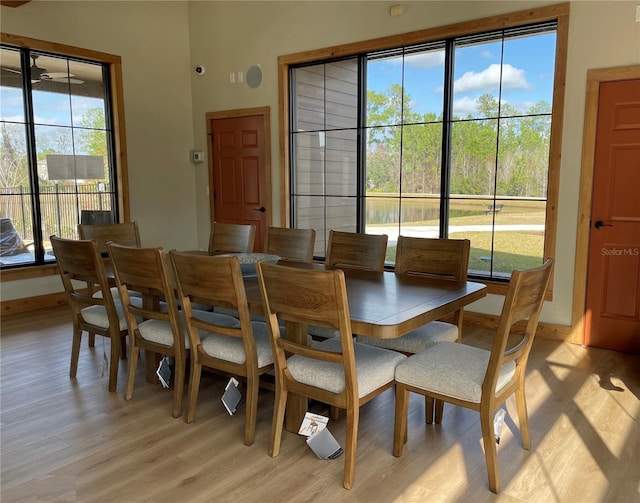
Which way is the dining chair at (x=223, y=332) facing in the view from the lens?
facing away from the viewer and to the right of the viewer

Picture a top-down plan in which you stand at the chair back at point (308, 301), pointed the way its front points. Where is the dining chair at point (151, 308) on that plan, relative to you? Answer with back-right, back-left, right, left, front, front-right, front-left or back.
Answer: left

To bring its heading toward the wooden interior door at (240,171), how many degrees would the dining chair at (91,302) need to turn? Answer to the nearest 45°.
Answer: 0° — it already faces it

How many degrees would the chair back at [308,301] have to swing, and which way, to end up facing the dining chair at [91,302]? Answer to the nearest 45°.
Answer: approximately 90° to its left

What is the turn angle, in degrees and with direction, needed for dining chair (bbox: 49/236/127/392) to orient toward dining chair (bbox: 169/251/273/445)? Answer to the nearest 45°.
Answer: approximately 90° to its right

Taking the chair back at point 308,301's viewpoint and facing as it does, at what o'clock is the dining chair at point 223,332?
The dining chair is roughly at 9 o'clock from the chair back.

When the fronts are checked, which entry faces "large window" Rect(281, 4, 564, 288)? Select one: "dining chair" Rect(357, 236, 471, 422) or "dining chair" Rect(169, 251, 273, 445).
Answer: "dining chair" Rect(169, 251, 273, 445)

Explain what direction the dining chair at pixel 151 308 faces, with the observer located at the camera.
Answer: facing away from the viewer and to the right of the viewer

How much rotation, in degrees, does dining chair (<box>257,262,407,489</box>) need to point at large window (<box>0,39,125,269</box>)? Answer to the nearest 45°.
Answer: approximately 90° to its left

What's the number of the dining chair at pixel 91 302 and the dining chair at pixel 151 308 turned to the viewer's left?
0

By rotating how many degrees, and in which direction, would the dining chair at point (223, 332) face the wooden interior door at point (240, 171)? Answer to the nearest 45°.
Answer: approximately 45° to its left

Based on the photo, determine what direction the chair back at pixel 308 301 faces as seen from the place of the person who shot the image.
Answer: facing away from the viewer and to the right of the viewer

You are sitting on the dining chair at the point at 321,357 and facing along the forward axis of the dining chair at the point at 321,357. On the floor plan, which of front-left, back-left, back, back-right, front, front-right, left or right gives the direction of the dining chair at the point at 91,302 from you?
left

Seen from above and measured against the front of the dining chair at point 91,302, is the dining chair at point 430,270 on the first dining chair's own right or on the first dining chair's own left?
on the first dining chair's own right

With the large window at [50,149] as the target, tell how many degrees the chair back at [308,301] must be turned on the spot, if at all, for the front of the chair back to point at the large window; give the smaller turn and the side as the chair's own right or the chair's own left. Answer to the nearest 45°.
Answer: approximately 90° to the chair's own left
